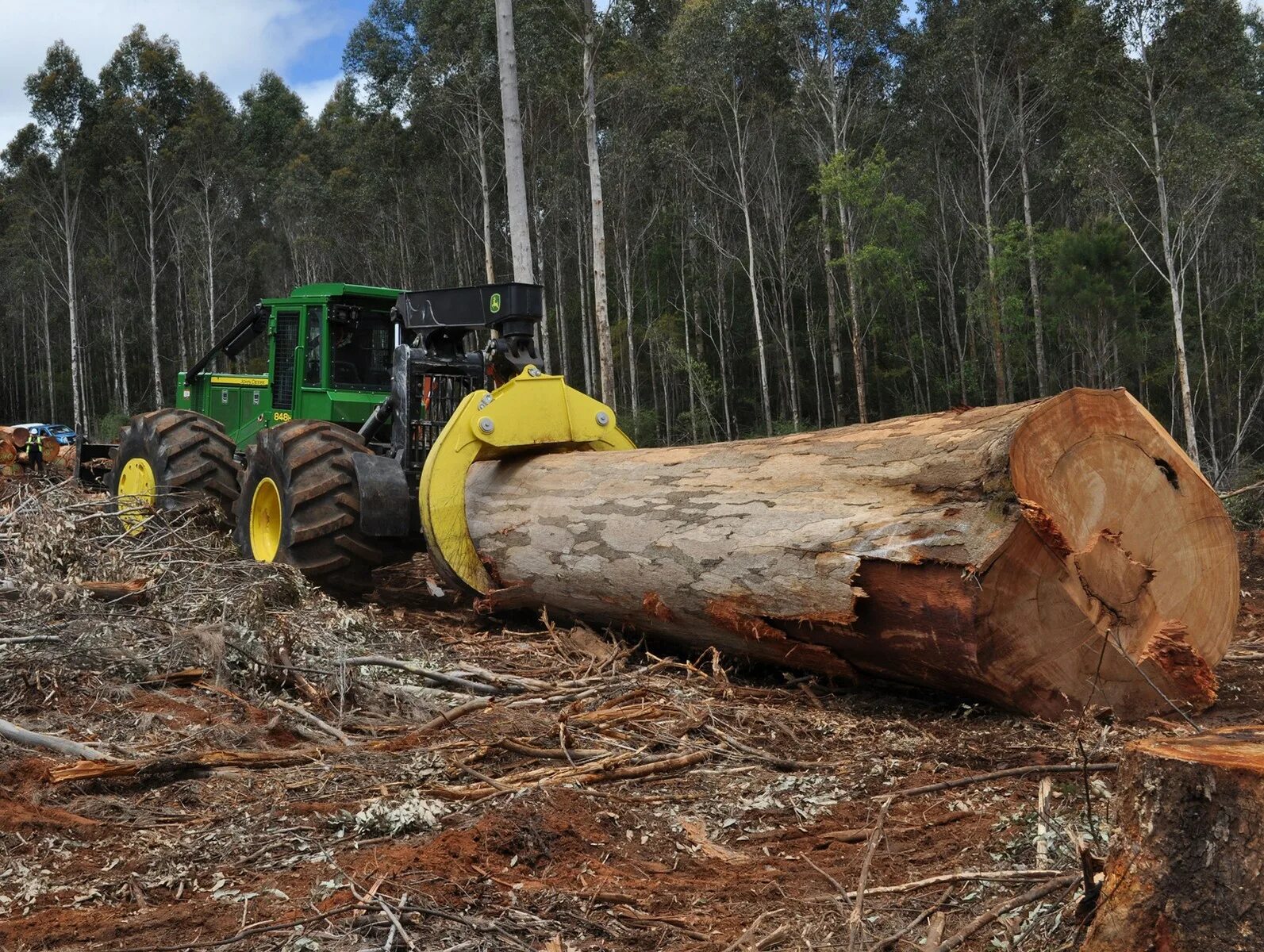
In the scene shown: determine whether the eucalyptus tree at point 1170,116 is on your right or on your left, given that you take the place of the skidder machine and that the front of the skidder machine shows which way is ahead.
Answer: on your right

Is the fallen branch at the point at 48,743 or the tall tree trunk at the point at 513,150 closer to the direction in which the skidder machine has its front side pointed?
the tall tree trunk

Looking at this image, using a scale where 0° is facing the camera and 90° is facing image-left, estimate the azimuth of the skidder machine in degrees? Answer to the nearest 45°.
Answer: approximately 135°

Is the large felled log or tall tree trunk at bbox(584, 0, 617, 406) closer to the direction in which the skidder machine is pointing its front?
the tall tree trunk

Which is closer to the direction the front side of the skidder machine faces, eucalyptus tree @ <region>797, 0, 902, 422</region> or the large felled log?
the eucalyptus tree

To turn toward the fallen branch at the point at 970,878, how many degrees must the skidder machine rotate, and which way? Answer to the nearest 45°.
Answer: approximately 135° to its left

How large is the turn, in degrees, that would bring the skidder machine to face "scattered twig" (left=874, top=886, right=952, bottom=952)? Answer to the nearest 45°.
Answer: approximately 135° to its left

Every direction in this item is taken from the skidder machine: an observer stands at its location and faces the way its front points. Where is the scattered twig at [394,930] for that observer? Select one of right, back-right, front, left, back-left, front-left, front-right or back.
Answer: back-left

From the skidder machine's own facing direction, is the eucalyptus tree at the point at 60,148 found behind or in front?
in front

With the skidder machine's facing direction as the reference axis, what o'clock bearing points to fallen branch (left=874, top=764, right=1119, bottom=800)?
The fallen branch is roughly at 7 o'clock from the skidder machine.

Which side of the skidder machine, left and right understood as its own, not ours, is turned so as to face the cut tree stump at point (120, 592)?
left

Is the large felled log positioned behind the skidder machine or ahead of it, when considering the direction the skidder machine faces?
behind

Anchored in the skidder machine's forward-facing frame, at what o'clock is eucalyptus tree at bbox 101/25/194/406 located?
The eucalyptus tree is roughly at 1 o'clock from the skidder machine.

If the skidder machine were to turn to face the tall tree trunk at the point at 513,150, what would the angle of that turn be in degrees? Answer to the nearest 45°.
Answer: approximately 45° to its right
